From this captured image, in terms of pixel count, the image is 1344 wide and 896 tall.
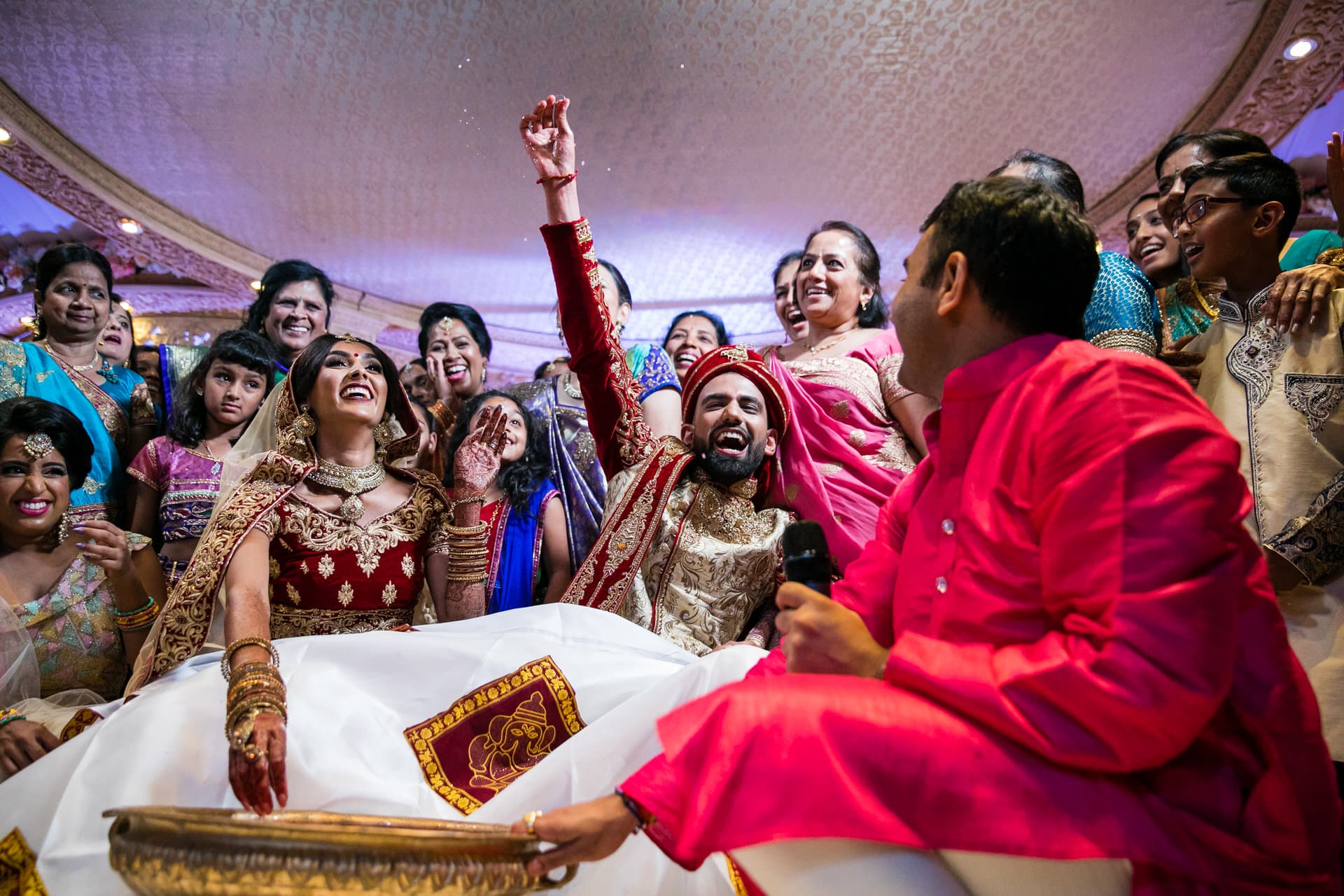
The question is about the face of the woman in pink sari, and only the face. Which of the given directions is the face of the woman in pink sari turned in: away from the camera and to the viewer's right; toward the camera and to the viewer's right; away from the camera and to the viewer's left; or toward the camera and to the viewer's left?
toward the camera and to the viewer's left

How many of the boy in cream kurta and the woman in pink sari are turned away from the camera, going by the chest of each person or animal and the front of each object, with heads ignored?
0

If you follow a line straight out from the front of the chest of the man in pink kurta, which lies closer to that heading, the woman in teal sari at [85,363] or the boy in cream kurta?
the woman in teal sari

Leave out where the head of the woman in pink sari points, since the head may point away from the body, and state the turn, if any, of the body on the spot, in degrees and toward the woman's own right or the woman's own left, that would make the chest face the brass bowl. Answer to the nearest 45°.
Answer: approximately 45° to the woman's own left

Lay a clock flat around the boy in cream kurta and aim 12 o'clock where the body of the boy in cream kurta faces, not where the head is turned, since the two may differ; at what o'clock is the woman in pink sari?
The woman in pink sari is roughly at 2 o'clock from the boy in cream kurta.

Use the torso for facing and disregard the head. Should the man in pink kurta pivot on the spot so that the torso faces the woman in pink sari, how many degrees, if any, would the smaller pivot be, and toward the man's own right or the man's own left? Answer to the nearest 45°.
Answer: approximately 90° to the man's own right

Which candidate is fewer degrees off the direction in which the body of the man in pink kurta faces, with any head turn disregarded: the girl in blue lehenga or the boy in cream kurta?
the girl in blue lehenga

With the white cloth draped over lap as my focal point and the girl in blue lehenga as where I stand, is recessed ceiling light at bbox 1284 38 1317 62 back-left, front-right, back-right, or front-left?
back-left

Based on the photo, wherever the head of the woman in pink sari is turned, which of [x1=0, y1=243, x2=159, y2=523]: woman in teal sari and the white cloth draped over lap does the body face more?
the white cloth draped over lap

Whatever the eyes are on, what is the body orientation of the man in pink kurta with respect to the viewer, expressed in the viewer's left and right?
facing to the left of the viewer

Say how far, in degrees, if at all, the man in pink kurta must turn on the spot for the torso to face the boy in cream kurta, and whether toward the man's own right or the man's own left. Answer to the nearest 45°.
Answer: approximately 135° to the man's own right

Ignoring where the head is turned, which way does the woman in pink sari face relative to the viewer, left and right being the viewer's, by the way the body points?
facing the viewer and to the left of the viewer
